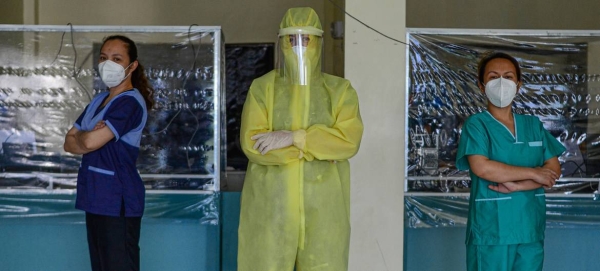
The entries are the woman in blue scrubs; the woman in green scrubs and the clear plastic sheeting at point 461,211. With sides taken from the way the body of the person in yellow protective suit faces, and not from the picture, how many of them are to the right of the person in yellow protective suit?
1

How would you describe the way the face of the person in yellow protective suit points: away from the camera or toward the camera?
toward the camera

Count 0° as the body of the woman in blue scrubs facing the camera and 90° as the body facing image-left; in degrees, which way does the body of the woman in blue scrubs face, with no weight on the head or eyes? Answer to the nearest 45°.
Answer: approximately 45°

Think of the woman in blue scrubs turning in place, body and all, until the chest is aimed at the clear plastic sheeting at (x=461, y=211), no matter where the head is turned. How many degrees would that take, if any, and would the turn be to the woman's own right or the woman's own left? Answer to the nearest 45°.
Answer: approximately 135° to the woman's own left

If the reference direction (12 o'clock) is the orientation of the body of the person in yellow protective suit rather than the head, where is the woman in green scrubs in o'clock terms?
The woman in green scrubs is roughly at 9 o'clock from the person in yellow protective suit.

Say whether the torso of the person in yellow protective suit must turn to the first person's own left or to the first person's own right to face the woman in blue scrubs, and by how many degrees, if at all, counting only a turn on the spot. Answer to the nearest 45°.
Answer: approximately 90° to the first person's own right

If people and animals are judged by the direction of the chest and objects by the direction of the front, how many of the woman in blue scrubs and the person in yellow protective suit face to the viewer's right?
0

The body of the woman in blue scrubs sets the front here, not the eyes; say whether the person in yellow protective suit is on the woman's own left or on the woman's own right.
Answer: on the woman's own left

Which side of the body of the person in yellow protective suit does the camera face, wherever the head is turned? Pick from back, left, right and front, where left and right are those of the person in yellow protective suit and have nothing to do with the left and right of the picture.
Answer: front

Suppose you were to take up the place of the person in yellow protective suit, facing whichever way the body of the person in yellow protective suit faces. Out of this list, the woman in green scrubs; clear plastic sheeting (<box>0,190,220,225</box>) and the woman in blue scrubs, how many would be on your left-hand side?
1

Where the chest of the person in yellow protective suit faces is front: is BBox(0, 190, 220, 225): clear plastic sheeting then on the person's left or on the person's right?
on the person's right
